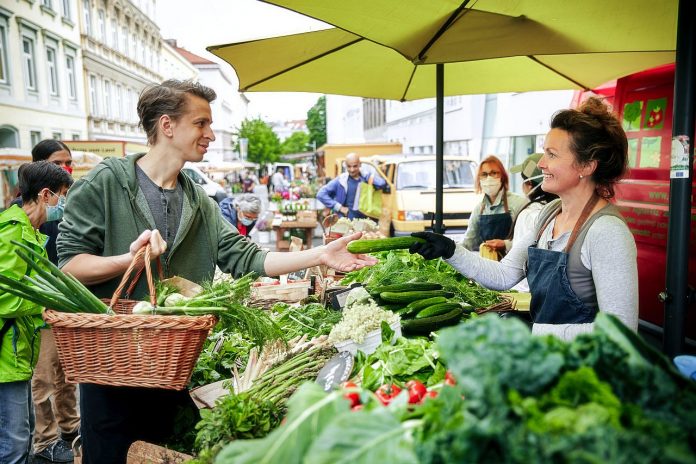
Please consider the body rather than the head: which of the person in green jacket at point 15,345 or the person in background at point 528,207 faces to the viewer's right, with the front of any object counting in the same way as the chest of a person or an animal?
the person in green jacket

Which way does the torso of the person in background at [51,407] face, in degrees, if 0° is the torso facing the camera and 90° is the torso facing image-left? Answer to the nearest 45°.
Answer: approximately 315°

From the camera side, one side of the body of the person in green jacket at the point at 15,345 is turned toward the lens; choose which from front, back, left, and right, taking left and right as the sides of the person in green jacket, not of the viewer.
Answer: right

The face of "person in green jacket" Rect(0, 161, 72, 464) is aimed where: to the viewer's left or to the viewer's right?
to the viewer's right

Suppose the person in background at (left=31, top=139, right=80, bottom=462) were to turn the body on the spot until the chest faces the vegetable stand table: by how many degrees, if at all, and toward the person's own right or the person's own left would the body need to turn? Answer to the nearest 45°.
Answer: approximately 90° to the person's own left

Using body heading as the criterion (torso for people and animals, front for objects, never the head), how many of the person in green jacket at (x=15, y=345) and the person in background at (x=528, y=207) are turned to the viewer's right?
1
